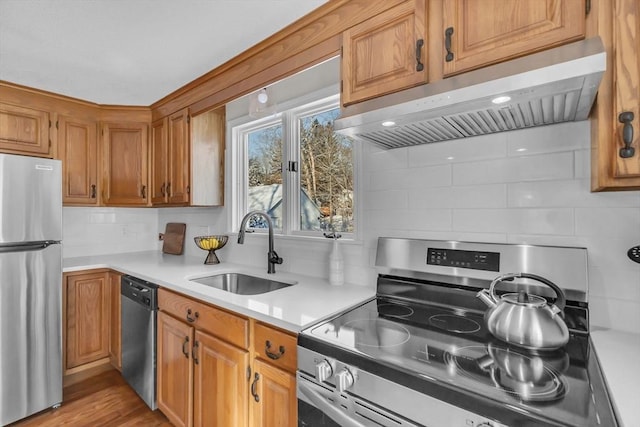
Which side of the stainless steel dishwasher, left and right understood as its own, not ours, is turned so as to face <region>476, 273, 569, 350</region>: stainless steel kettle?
left

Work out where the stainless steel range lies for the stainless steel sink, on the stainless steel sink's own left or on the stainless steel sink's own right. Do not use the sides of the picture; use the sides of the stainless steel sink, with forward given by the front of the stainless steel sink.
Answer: on the stainless steel sink's own left

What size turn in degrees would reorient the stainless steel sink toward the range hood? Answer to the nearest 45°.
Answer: approximately 90° to its left

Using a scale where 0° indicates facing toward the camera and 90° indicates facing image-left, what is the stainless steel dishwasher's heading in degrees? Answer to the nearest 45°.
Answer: approximately 45°

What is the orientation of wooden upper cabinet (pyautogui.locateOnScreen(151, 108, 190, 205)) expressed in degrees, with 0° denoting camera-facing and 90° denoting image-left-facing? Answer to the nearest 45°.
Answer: approximately 45°

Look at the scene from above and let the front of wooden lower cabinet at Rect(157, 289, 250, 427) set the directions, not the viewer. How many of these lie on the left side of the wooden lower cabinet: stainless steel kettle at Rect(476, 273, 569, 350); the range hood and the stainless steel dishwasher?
2

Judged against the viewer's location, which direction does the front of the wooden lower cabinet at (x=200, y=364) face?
facing the viewer and to the left of the viewer

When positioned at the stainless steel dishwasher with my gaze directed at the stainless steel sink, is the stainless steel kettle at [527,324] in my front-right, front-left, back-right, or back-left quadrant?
front-right

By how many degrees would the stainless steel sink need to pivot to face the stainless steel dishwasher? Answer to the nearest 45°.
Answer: approximately 45° to its right
